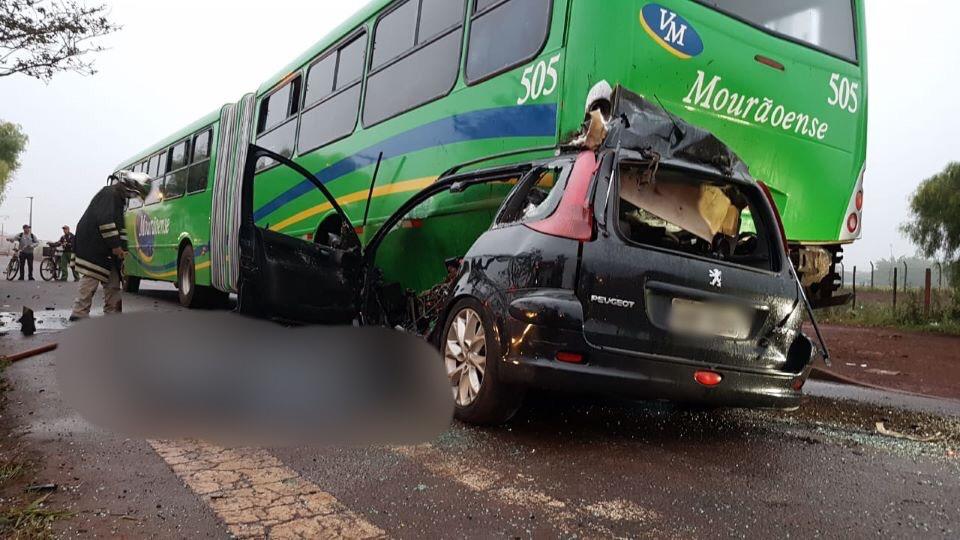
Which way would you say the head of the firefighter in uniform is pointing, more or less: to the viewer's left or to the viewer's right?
to the viewer's right

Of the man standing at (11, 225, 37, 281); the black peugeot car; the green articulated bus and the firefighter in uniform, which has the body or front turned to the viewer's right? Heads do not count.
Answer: the firefighter in uniform

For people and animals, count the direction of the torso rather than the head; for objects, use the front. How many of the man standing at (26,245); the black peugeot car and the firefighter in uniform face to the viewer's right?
1

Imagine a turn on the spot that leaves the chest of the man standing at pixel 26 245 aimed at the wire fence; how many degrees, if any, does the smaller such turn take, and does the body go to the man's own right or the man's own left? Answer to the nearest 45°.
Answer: approximately 45° to the man's own left

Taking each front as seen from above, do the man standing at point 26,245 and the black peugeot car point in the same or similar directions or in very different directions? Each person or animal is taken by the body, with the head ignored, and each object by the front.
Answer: very different directions

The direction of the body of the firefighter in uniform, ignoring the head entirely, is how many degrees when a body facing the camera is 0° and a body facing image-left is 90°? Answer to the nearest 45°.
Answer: approximately 270°

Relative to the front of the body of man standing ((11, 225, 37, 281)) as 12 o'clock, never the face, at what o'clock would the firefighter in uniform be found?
The firefighter in uniform is roughly at 12 o'clock from the man standing.

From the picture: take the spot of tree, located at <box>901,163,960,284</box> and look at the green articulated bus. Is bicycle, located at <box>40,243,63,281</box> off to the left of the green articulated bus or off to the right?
right

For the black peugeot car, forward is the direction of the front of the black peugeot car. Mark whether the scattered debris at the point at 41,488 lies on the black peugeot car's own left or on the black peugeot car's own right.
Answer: on the black peugeot car's own left

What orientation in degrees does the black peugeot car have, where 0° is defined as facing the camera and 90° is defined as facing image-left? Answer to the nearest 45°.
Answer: approximately 135°

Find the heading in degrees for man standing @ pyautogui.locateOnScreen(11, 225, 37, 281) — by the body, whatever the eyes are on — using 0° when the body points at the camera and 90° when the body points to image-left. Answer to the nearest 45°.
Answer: approximately 0°

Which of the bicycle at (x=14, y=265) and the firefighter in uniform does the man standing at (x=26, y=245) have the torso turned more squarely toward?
the firefighter in uniform
